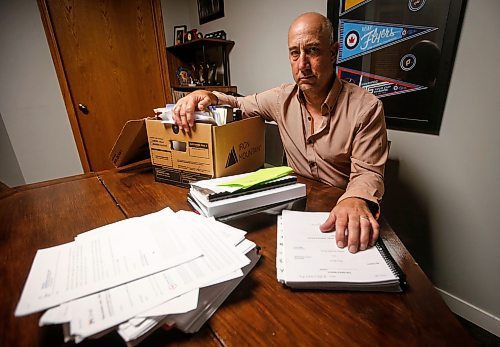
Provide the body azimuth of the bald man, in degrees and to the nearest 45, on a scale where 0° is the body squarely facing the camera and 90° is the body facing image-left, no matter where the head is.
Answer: approximately 45°

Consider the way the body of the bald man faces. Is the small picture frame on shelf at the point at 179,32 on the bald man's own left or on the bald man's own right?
on the bald man's own right

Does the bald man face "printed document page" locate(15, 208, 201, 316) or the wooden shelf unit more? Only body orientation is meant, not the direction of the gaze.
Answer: the printed document page

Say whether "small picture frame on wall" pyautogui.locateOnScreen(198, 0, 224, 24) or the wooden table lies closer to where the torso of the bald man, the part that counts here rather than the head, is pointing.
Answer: the wooden table

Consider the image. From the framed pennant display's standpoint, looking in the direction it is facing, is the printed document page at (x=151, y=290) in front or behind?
in front

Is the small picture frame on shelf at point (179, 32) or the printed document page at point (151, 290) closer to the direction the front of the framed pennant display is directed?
the printed document page

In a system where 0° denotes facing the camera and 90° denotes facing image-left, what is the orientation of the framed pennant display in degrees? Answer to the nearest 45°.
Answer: approximately 45°

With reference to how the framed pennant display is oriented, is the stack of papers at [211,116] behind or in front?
in front

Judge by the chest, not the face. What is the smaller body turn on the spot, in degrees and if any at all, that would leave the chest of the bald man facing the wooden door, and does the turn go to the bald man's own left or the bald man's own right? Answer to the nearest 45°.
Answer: approximately 90° to the bald man's own right
